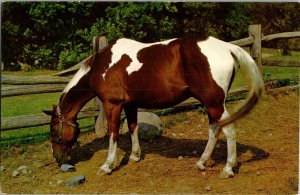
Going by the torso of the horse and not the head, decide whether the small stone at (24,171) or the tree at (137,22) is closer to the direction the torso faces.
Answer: the small stone

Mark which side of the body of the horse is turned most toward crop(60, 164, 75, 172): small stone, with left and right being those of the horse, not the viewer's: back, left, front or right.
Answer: front

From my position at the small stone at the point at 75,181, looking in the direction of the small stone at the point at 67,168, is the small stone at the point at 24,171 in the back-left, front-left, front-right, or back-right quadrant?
front-left

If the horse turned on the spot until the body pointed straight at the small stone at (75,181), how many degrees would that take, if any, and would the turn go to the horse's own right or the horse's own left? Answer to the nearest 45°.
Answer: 0° — it already faces it

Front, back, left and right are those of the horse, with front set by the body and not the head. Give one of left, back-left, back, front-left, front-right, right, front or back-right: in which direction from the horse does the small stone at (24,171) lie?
front

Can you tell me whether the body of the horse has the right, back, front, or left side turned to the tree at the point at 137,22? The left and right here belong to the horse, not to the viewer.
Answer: right

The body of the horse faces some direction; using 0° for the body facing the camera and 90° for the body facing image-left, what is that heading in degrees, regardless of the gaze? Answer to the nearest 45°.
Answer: approximately 90°

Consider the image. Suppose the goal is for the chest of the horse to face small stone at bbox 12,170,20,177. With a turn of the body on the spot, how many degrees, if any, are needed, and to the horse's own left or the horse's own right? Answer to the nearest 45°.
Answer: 0° — it already faces it

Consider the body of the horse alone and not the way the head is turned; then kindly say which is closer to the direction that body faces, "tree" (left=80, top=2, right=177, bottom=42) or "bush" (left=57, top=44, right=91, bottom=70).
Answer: the bush
